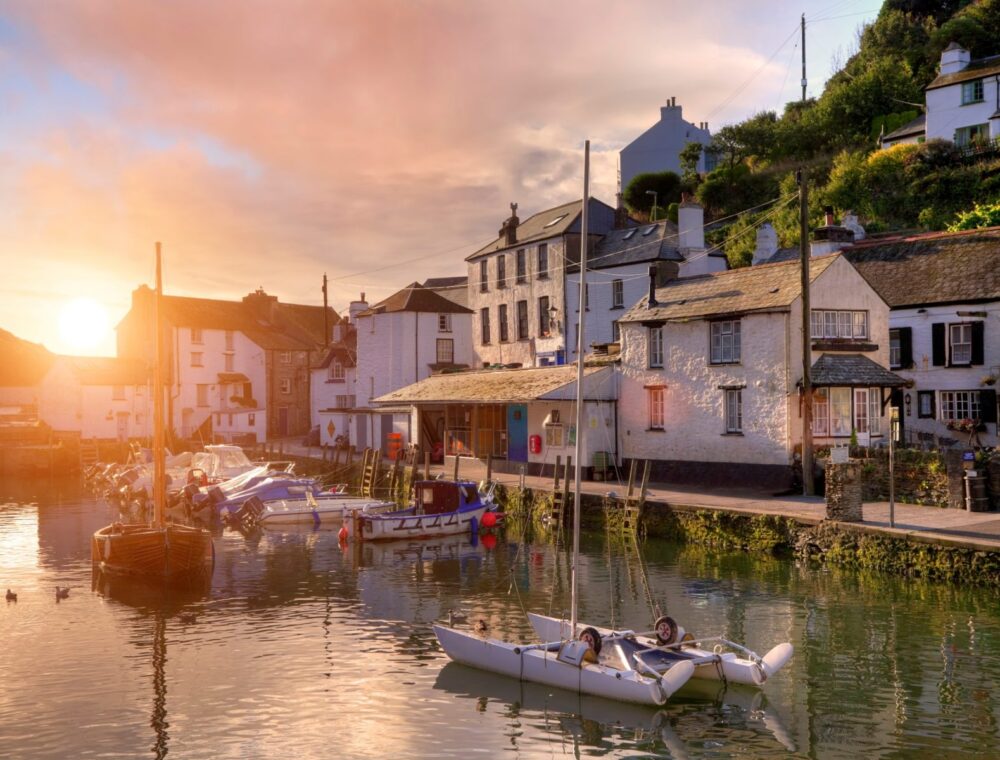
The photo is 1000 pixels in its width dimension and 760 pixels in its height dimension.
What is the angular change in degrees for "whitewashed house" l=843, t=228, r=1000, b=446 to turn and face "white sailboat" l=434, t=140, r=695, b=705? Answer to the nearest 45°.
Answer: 0° — it already faces it

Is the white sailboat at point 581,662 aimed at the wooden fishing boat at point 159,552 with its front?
yes

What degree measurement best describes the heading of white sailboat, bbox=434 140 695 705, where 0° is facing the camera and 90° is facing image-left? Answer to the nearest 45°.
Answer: approximately 135°

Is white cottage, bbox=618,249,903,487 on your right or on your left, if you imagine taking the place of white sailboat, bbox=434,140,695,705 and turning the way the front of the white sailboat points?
on your right

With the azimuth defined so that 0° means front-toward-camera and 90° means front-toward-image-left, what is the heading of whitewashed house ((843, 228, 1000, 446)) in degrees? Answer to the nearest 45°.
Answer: approximately 0°
